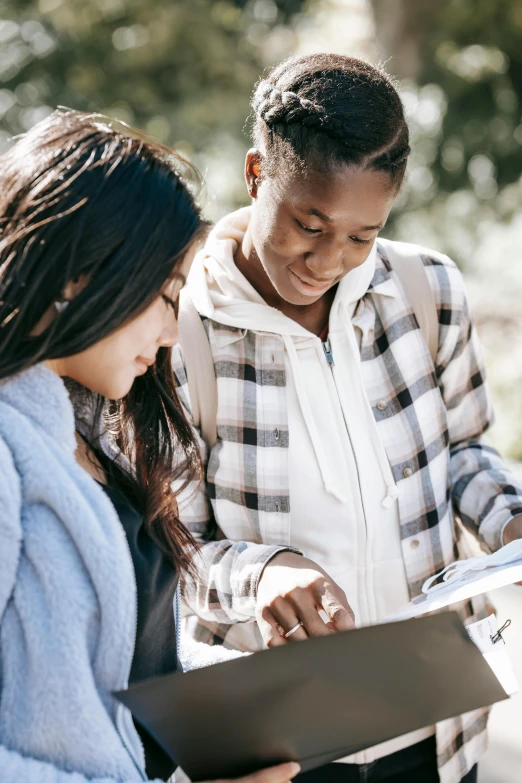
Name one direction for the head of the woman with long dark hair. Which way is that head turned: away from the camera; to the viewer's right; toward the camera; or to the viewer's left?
to the viewer's right

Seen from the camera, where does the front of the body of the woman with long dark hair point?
to the viewer's right

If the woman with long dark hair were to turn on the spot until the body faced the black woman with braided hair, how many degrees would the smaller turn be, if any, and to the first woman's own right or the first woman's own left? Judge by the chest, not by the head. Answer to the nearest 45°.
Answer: approximately 45° to the first woman's own left
